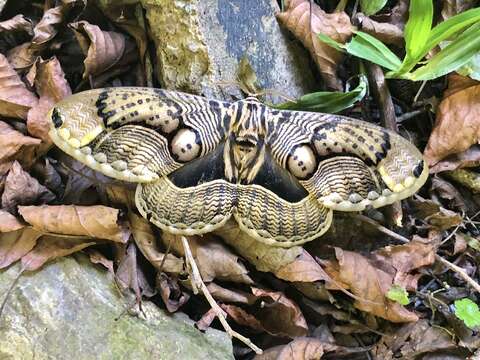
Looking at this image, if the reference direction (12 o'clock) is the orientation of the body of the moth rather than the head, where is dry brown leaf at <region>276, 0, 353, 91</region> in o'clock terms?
The dry brown leaf is roughly at 1 o'clock from the moth.

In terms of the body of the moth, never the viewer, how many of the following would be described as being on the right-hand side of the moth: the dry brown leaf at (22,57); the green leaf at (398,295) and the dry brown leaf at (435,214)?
2

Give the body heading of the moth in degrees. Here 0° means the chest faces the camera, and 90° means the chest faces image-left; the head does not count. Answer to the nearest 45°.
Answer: approximately 180°

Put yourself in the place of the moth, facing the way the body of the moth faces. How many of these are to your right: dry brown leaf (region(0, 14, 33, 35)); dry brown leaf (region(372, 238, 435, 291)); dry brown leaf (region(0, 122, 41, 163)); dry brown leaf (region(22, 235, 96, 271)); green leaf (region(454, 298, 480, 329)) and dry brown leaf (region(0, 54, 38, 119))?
2

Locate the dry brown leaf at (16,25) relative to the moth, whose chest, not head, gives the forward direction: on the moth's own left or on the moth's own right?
on the moth's own left

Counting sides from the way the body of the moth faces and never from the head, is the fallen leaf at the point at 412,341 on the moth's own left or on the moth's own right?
on the moth's own right

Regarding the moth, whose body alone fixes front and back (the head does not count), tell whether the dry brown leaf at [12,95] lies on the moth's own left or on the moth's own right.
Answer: on the moth's own left

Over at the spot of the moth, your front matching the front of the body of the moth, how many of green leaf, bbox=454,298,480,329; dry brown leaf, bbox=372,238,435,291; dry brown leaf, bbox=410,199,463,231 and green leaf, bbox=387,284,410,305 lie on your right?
4

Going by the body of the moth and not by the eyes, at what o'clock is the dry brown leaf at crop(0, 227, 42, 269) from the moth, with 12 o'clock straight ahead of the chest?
The dry brown leaf is roughly at 9 o'clock from the moth.

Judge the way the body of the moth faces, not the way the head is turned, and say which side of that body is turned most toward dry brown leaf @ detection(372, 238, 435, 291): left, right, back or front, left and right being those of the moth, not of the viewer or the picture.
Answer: right

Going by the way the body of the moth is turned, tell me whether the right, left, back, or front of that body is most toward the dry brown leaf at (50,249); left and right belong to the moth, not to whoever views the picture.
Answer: left

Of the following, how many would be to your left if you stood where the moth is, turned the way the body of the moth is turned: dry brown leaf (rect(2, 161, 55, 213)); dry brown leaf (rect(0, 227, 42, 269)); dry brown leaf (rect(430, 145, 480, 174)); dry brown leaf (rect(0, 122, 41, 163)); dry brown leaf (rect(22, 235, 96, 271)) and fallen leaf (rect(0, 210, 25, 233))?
5

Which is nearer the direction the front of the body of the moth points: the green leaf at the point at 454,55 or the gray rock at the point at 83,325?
the green leaf

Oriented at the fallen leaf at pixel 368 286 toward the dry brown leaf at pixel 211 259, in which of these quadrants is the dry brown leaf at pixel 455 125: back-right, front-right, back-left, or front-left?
back-right

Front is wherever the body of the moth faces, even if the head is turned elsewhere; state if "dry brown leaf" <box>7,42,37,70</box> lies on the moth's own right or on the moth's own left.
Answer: on the moth's own left
